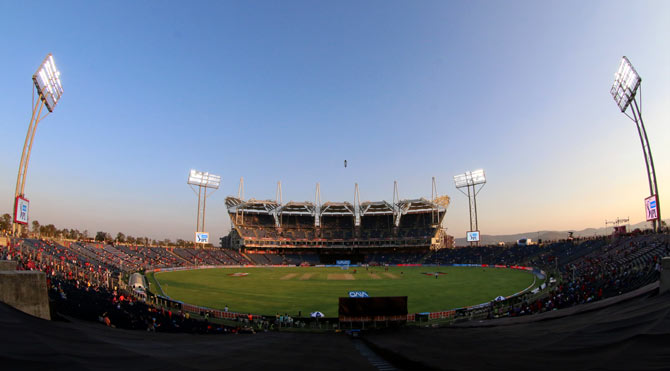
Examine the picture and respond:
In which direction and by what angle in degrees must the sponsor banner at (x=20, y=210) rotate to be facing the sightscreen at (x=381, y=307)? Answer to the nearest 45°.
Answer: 0° — it already faces it

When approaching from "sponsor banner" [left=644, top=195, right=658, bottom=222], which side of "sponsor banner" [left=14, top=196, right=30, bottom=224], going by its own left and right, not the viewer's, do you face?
front

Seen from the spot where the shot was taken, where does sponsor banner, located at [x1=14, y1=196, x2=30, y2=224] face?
facing the viewer and to the right of the viewer

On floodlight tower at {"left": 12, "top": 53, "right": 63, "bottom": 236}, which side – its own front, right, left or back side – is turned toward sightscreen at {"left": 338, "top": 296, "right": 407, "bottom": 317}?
front

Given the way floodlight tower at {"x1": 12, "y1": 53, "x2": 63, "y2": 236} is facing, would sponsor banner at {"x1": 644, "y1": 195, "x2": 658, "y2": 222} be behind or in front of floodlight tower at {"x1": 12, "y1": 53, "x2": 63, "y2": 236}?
in front

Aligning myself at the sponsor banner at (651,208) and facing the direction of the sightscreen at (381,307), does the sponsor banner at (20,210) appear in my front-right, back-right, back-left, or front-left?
front-right
